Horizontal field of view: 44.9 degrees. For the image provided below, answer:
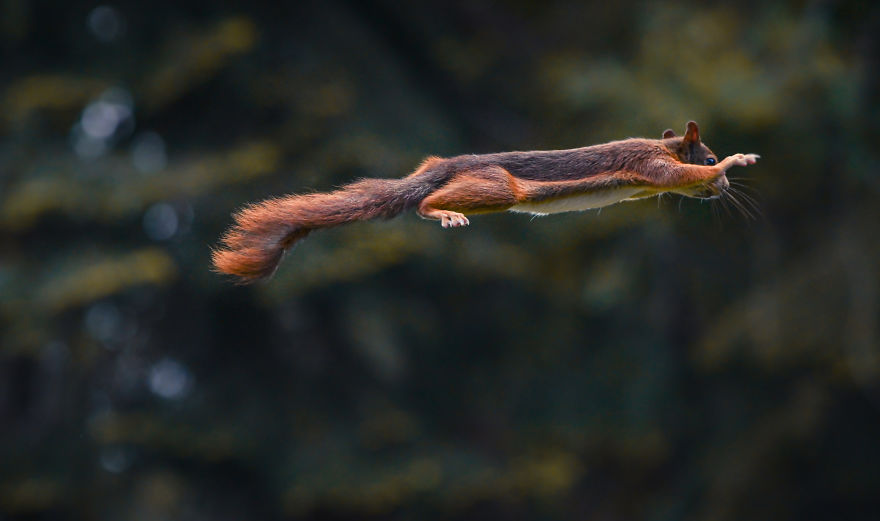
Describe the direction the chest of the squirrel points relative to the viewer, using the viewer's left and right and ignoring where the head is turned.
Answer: facing to the right of the viewer
